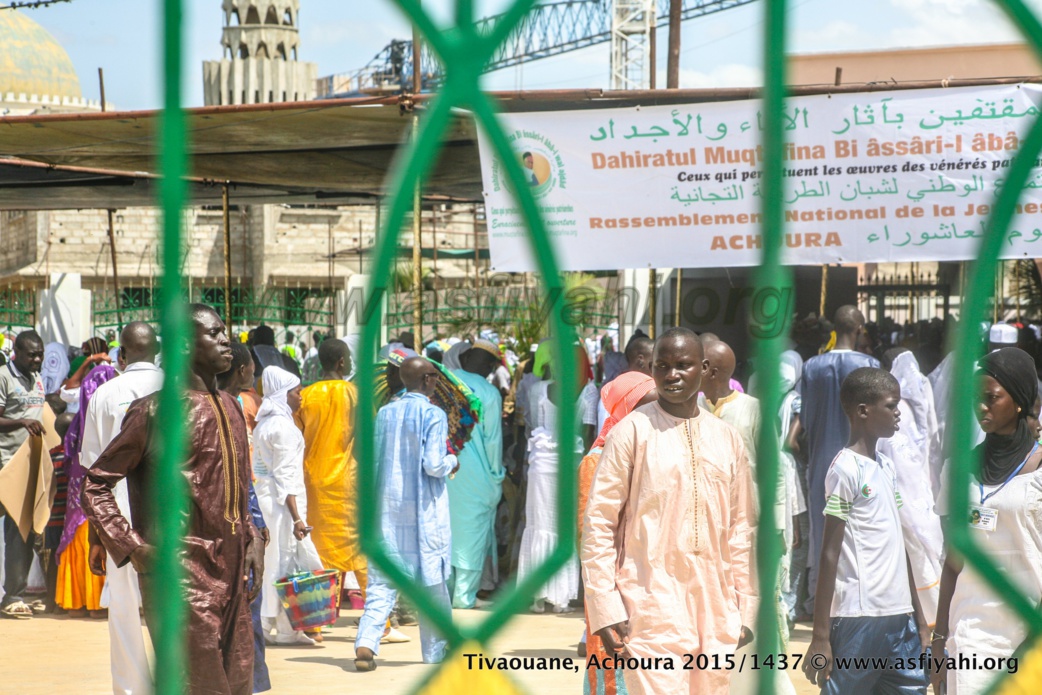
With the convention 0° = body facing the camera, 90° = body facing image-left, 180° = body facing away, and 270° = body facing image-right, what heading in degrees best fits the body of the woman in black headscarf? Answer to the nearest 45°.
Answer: approximately 45°

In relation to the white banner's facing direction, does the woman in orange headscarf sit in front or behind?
in front

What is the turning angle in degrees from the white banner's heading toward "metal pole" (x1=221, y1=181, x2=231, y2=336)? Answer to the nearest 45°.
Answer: approximately 135° to its right

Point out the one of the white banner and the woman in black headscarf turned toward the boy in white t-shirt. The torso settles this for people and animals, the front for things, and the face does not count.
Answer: the white banner

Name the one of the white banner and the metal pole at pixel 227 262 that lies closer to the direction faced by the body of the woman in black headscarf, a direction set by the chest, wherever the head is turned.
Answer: the metal pole

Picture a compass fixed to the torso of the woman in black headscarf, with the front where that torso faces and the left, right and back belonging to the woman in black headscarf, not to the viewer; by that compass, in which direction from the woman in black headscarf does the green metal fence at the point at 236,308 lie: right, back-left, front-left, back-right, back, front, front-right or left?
right

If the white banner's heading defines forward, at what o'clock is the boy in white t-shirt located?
The boy in white t-shirt is roughly at 12 o'clock from the white banner.

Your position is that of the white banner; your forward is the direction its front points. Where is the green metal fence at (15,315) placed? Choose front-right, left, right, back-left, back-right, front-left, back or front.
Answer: back-right

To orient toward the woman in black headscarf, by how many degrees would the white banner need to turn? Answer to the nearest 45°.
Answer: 0° — it already faces them

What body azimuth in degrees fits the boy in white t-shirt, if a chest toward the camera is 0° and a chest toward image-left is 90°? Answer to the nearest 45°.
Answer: approximately 315°
